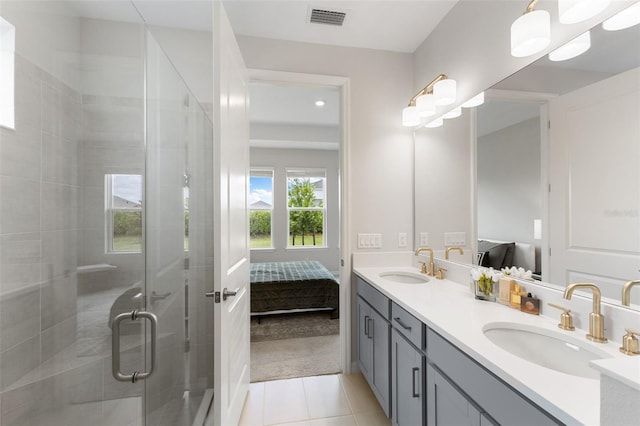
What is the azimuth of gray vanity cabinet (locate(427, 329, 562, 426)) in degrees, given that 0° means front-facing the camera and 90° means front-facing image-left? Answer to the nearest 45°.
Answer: approximately 45°

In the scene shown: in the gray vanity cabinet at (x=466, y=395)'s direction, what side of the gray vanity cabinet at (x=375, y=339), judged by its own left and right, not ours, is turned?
left

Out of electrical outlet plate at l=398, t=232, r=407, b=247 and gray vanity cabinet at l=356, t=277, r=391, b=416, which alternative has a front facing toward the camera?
the electrical outlet plate

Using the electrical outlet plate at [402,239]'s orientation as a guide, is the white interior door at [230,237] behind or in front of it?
in front

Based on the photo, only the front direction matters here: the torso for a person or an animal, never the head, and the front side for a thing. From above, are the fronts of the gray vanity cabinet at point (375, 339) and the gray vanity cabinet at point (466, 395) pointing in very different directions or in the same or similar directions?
same or similar directions

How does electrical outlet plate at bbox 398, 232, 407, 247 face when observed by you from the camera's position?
facing the viewer

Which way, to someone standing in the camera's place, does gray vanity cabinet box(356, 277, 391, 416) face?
facing to the left of the viewer

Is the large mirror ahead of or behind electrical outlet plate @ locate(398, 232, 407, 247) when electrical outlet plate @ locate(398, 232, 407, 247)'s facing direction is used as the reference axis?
ahead

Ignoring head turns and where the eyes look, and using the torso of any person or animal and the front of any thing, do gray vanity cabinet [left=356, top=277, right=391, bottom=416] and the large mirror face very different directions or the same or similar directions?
same or similar directions

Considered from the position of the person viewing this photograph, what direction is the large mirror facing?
facing the viewer and to the left of the viewer
